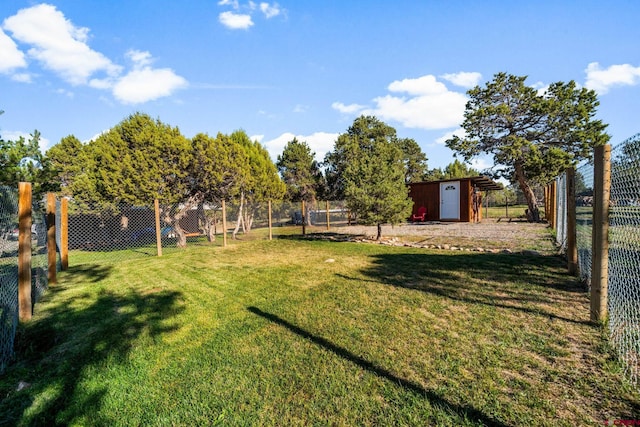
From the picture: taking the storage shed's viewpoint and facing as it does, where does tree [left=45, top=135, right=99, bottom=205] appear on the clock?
The tree is roughly at 2 o'clock from the storage shed.

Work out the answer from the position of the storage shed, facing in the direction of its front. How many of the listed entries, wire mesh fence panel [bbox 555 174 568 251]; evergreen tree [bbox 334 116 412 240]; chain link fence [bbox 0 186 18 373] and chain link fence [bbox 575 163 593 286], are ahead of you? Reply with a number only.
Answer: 4

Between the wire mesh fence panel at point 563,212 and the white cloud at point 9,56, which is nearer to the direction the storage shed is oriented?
the wire mesh fence panel

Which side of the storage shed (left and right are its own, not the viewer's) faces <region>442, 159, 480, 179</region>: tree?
back

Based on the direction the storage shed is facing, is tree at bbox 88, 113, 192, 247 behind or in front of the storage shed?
in front

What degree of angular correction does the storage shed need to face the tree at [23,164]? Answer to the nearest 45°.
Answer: approximately 45° to its right

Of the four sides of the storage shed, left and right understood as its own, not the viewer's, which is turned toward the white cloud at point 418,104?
back

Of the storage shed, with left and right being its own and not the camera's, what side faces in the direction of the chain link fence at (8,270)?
front

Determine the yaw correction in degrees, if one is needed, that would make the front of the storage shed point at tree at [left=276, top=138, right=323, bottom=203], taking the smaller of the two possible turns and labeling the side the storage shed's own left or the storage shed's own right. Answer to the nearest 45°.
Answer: approximately 90° to the storage shed's own right

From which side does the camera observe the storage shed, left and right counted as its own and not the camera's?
front
